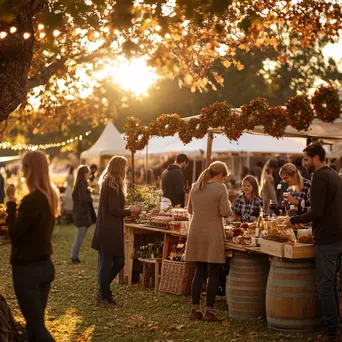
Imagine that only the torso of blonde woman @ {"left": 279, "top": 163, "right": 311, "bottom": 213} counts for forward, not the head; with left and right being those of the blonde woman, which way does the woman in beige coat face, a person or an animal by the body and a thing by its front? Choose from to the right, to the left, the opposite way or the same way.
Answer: the opposite way

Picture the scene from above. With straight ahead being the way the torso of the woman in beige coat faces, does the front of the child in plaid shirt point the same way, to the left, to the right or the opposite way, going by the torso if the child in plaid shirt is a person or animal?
the opposite way

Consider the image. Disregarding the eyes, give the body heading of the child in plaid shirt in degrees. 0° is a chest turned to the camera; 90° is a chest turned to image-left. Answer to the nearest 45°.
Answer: approximately 45°

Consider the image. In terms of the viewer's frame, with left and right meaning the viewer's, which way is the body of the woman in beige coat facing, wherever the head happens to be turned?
facing away from the viewer and to the right of the viewer

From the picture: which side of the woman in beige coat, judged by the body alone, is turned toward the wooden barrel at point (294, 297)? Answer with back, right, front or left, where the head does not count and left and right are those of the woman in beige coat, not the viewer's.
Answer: right

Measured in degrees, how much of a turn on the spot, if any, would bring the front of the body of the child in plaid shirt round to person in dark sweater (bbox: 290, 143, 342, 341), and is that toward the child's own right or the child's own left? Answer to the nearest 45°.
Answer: approximately 45° to the child's own left

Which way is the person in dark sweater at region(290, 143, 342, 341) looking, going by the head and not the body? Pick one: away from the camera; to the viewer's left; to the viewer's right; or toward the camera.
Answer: to the viewer's left

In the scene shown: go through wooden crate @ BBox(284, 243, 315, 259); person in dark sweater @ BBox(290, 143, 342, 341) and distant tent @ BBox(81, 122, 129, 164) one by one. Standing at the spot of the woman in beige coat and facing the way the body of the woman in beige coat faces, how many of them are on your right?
2
